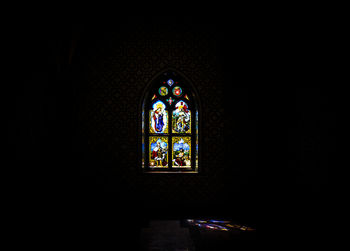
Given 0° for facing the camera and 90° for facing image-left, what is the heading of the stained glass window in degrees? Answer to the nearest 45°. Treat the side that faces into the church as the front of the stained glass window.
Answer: approximately 0°
